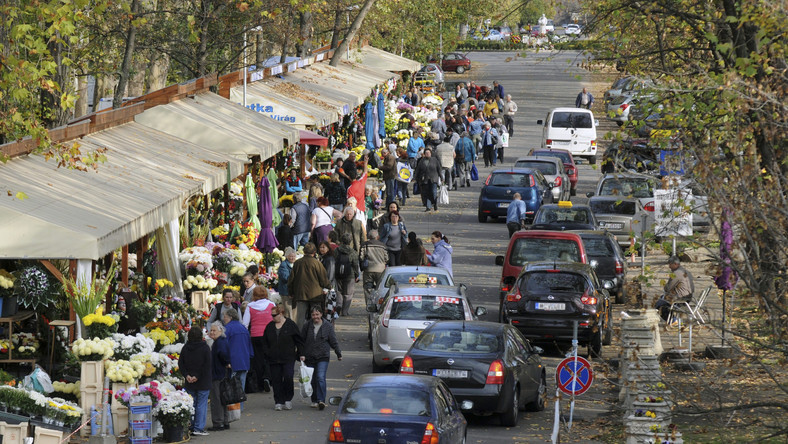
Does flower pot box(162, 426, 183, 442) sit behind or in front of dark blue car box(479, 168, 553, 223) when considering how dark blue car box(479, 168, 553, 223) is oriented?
behind

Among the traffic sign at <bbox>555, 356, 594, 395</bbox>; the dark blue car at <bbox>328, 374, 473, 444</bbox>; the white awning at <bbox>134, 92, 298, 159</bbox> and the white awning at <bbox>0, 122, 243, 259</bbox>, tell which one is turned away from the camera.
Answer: the dark blue car

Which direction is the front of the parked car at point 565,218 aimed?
away from the camera

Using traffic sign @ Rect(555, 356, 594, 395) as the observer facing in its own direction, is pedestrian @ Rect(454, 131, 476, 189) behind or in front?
behind

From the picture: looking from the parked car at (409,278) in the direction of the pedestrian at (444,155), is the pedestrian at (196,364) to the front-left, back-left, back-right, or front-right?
back-left

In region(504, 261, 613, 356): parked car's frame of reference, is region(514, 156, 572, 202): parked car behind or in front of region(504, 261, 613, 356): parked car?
in front

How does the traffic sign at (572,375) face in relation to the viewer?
toward the camera

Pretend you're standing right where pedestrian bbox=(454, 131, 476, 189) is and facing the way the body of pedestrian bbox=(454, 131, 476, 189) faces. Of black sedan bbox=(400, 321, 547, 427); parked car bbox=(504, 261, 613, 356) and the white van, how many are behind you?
2

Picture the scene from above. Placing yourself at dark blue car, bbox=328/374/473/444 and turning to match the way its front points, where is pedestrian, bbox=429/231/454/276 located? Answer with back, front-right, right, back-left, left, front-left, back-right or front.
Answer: front

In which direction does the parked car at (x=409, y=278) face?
away from the camera

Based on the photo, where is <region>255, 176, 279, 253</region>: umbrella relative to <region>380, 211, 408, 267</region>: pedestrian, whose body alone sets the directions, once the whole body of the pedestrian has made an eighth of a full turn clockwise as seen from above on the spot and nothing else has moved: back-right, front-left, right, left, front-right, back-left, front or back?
front-right

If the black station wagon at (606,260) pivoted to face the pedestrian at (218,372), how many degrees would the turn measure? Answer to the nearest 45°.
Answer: approximately 135° to its left

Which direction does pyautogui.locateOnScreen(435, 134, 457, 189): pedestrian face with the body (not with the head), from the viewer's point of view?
away from the camera

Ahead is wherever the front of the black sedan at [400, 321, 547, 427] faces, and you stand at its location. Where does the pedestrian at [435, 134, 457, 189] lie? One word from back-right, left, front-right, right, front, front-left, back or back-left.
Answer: front-left

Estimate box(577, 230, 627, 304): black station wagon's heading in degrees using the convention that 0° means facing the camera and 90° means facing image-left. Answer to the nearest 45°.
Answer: approximately 180°

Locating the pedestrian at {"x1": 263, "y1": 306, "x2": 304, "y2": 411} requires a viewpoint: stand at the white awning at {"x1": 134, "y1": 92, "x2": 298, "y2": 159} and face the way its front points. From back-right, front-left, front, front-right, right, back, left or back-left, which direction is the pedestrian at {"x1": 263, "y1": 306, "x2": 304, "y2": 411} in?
front-right
